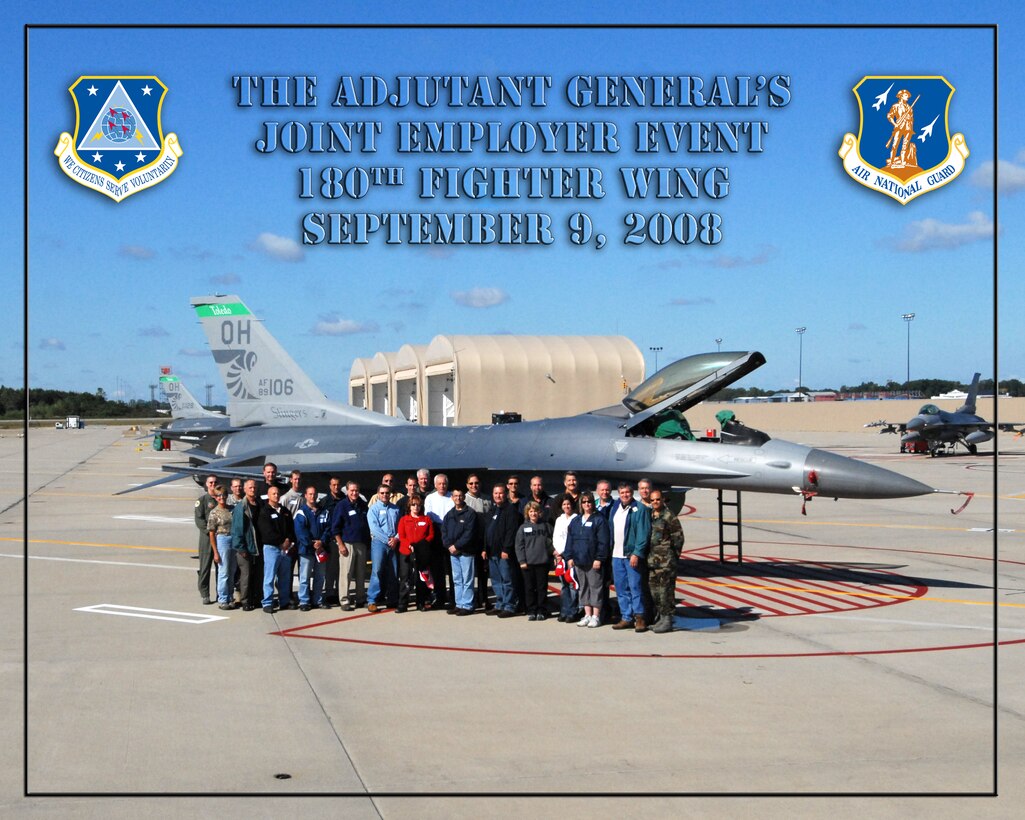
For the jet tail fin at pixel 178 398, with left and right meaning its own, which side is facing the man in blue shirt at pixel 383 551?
right

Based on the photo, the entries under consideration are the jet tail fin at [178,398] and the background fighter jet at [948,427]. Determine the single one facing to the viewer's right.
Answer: the jet tail fin

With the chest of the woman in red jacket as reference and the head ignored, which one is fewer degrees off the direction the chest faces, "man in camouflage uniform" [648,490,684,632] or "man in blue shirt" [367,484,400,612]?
the man in camouflage uniform

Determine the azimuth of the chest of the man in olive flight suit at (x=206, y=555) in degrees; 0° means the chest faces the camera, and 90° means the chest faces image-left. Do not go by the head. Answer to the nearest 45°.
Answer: approximately 315°

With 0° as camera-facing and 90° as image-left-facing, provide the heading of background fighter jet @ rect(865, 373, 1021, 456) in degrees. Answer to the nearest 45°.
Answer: approximately 45°

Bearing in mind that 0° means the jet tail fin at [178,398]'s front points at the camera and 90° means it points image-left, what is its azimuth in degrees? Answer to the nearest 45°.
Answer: approximately 270°

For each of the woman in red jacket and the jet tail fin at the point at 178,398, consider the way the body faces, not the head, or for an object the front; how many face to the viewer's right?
1

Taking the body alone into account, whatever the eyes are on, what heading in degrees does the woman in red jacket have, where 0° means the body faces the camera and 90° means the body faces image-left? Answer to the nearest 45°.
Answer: approximately 0°
